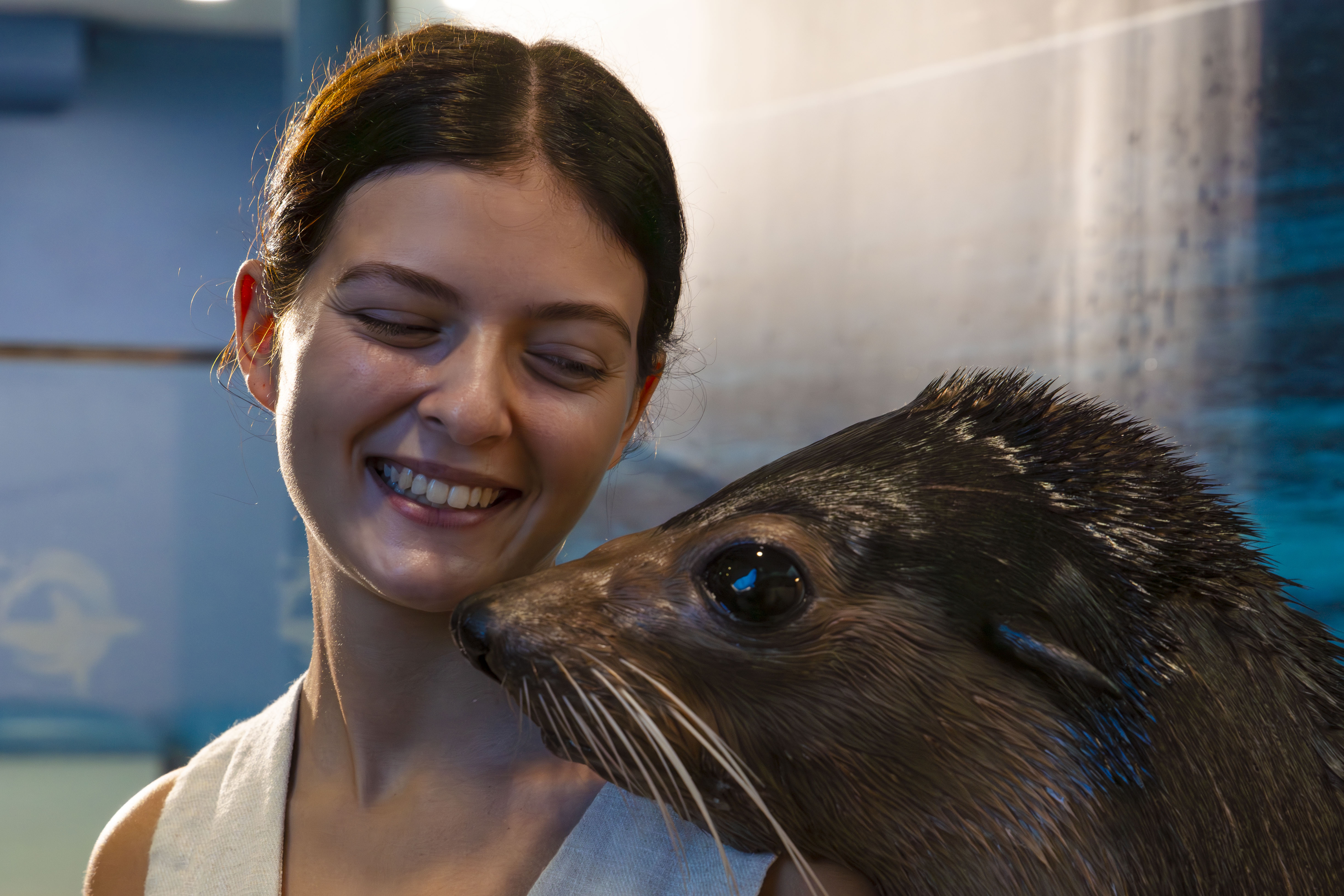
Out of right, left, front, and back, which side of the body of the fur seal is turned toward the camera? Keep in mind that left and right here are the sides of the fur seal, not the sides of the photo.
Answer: left

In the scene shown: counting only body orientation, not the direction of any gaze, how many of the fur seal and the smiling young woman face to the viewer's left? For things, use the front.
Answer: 1

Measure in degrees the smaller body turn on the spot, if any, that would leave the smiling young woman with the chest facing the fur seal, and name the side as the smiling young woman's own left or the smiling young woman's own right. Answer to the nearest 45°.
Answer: approximately 45° to the smiling young woman's own left

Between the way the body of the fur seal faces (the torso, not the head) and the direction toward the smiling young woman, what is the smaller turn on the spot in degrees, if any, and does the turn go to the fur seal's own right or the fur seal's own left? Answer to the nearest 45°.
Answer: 0° — it already faces them
